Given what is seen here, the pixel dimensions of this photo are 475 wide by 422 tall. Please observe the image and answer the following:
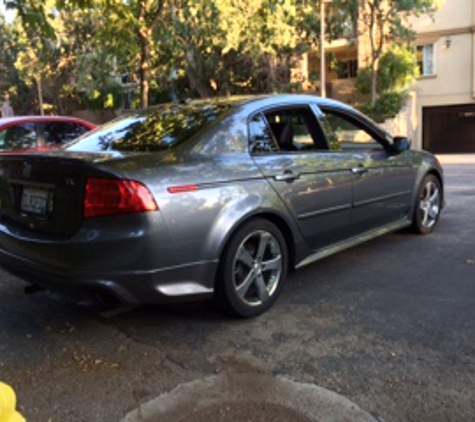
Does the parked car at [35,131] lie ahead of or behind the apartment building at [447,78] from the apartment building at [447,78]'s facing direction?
ahead

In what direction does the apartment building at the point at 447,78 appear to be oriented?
toward the camera

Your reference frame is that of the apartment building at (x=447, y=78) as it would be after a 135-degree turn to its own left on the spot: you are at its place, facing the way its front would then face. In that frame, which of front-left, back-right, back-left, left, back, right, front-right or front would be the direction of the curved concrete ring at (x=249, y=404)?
back-right

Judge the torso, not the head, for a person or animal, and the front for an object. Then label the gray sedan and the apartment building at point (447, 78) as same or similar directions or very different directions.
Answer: very different directions

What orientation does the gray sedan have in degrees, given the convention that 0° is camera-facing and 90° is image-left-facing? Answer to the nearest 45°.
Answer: approximately 225°

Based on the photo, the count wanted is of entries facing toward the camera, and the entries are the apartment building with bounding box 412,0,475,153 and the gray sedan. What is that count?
1

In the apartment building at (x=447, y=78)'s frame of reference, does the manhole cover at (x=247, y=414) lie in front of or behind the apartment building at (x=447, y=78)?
in front

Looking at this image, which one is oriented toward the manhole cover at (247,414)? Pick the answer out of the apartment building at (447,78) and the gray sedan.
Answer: the apartment building

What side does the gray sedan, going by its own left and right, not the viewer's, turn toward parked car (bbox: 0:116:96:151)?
left

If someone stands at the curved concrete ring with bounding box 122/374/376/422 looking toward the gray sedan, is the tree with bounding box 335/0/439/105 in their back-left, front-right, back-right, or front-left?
front-right

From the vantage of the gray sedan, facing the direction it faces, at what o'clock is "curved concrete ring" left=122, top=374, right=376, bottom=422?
The curved concrete ring is roughly at 4 o'clock from the gray sedan.

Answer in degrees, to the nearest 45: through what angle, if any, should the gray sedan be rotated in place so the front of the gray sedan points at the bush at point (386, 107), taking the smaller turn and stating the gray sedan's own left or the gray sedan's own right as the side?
approximately 45° to the gray sedan's own left
